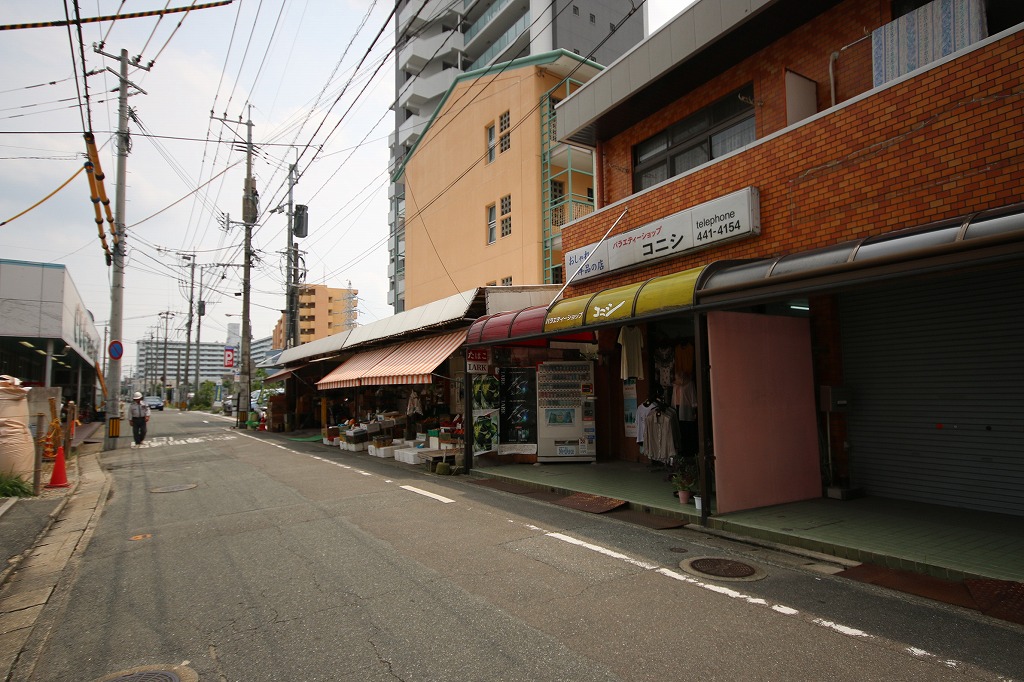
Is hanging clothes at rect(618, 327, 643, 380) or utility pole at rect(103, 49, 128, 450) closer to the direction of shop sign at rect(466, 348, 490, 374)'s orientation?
the hanging clothes

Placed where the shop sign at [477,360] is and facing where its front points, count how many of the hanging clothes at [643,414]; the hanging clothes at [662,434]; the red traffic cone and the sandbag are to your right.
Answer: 2

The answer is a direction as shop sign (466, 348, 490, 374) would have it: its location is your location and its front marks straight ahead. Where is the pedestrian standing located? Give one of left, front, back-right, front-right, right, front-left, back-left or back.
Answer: back-right

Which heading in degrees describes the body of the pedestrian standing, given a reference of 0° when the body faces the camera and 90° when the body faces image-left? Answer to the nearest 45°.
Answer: approximately 0°

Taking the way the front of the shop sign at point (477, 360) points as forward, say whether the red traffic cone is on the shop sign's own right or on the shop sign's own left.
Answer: on the shop sign's own right

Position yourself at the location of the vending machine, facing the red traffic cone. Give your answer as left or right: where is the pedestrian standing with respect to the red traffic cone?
right

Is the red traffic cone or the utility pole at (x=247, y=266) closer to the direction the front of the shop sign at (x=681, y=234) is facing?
the red traffic cone

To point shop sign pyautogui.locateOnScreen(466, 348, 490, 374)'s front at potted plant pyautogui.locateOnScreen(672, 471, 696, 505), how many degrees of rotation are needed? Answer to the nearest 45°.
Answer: approximately 45° to its left

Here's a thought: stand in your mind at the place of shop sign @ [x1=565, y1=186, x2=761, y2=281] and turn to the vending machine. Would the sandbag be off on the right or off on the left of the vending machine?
left

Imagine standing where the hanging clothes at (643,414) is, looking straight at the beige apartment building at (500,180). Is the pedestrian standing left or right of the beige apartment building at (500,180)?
left

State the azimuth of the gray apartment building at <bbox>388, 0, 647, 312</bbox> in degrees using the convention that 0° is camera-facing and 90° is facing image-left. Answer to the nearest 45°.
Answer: approximately 45°
